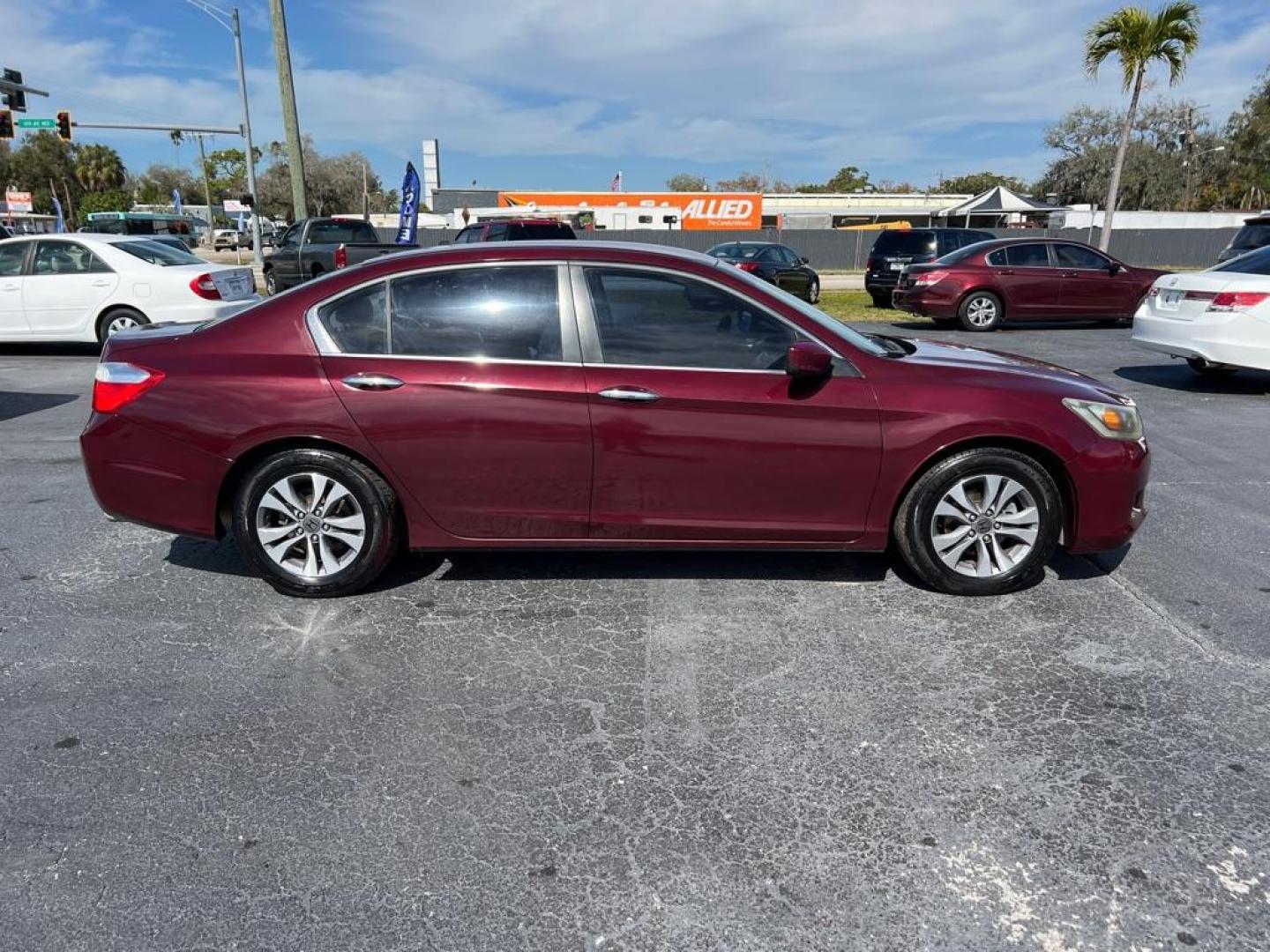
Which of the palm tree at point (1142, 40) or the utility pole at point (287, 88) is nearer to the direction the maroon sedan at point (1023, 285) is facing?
the palm tree

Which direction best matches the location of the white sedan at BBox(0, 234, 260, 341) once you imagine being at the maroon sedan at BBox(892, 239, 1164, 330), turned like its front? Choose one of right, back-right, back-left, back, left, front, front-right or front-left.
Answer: back-right

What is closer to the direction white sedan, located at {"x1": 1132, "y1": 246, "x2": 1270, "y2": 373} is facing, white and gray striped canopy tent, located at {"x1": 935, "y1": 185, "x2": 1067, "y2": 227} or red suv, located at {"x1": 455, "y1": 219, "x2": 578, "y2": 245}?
the white and gray striped canopy tent

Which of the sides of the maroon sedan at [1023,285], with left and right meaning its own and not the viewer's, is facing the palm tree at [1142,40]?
left

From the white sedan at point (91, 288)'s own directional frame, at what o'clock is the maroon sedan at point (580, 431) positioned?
The maroon sedan is roughly at 7 o'clock from the white sedan.

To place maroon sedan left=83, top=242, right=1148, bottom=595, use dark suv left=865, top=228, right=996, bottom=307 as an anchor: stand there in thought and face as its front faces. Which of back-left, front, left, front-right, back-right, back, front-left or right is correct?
back-right

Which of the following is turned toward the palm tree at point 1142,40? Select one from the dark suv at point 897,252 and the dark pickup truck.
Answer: the dark suv

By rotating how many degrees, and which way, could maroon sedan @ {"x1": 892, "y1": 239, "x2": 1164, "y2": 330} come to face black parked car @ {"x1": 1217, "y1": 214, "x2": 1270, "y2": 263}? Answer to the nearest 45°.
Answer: approximately 45° to its left

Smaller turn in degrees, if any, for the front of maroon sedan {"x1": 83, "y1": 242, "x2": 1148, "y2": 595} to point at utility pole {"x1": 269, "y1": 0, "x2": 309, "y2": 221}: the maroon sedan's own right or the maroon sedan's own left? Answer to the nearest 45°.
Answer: approximately 135° to the maroon sedan's own left

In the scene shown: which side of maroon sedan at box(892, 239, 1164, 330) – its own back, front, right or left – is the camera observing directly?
right

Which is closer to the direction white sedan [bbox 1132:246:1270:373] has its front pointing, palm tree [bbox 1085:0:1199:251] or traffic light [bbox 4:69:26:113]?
the palm tree

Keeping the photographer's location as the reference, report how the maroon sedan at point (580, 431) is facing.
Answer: facing to the right of the viewer

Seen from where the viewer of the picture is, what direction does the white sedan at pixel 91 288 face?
facing away from the viewer and to the left of the viewer

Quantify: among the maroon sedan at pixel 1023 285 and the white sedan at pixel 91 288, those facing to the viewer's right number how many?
1

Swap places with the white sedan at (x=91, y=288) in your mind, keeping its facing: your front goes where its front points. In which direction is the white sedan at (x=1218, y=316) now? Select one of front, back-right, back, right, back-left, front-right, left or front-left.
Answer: back

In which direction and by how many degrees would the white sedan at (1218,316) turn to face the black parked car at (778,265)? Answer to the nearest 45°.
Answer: approximately 90° to its left

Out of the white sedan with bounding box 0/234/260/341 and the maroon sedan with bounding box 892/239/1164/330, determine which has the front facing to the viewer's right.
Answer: the maroon sedan

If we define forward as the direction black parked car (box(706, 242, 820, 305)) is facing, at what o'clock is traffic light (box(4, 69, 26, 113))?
The traffic light is roughly at 8 o'clock from the black parked car.
